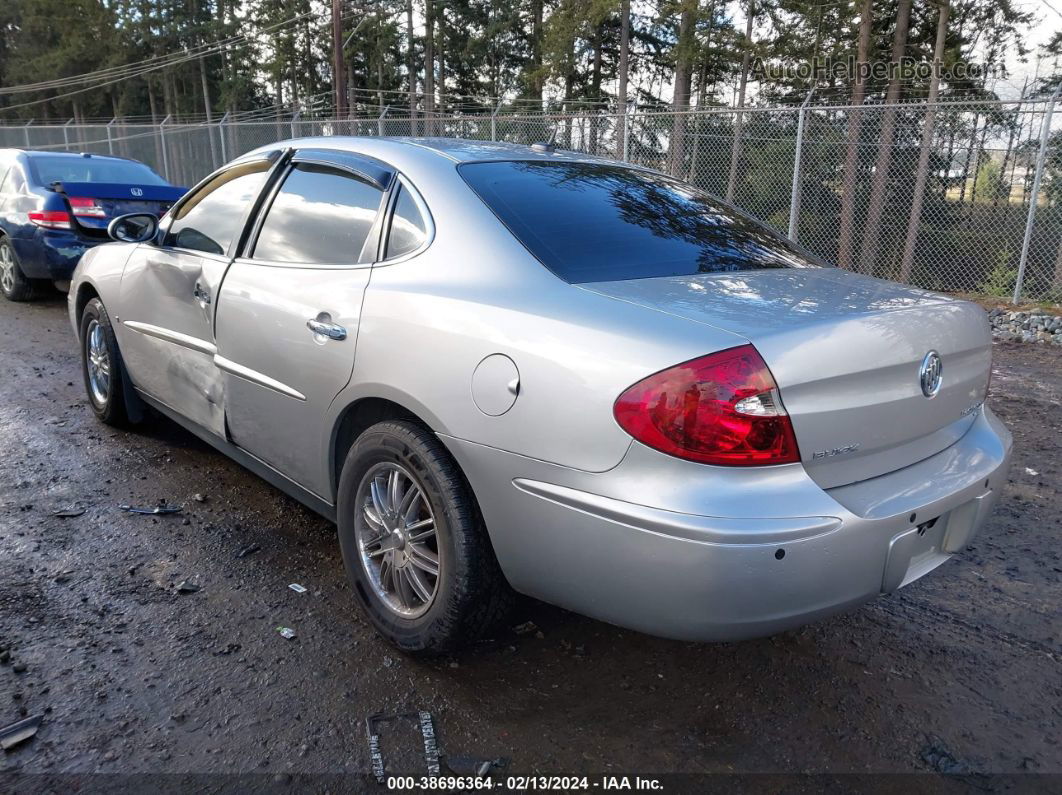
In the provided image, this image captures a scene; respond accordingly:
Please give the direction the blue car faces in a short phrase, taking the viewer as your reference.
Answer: facing away from the viewer and to the left of the viewer

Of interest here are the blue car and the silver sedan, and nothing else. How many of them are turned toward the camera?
0

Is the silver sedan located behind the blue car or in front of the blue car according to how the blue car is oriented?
behind

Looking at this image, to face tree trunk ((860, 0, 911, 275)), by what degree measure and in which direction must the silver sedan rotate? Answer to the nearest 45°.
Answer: approximately 90° to its right

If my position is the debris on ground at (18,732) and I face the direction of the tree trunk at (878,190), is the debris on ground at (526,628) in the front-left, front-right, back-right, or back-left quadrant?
front-right

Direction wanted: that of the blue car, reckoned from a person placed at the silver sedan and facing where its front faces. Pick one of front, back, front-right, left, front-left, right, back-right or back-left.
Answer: front

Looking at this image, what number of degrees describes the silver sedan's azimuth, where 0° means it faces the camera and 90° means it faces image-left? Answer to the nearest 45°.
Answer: approximately 135°

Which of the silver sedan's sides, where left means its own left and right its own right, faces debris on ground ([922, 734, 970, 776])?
back
